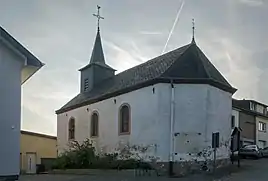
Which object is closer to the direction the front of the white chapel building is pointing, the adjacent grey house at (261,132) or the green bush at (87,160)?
the green bush

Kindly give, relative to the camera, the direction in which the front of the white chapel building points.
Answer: facing away from the viewer and to the left of the viewer

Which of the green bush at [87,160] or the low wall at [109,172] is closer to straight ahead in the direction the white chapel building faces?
the green bush
